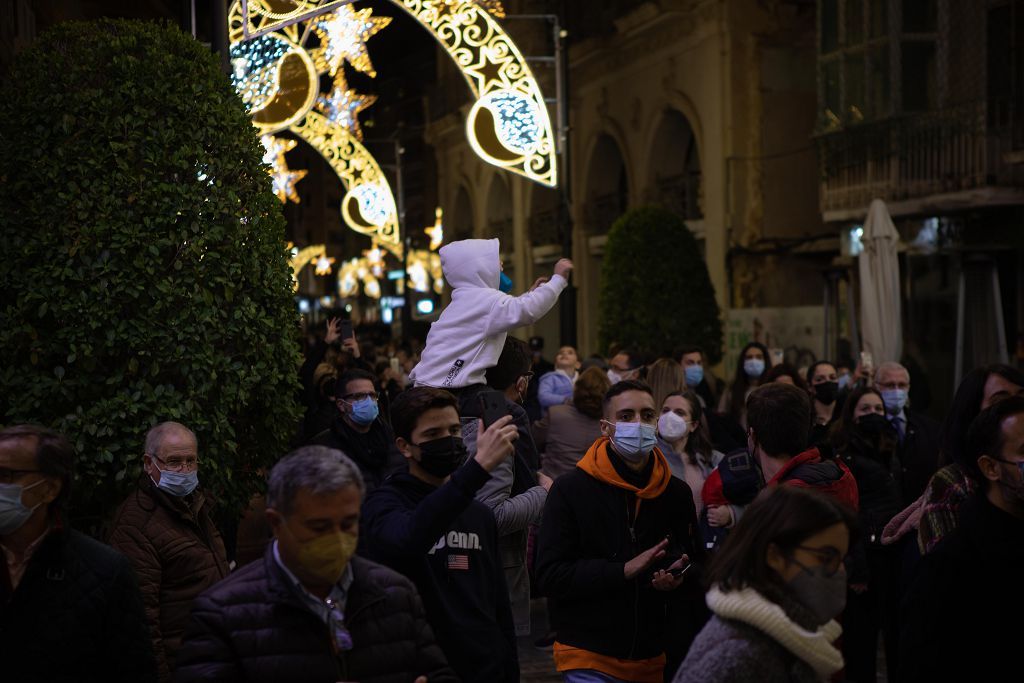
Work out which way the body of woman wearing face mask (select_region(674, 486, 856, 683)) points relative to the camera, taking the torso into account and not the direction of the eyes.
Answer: to the viewer's right

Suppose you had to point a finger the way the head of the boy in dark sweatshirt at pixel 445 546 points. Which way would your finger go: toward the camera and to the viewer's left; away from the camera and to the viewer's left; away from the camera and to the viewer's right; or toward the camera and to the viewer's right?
toward the camera and to the viewer's right

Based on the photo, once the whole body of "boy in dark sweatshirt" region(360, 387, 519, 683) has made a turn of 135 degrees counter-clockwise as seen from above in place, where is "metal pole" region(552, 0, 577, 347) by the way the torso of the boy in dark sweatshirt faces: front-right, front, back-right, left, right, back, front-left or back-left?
front

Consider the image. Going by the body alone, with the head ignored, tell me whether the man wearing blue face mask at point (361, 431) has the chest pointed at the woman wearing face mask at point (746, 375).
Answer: no

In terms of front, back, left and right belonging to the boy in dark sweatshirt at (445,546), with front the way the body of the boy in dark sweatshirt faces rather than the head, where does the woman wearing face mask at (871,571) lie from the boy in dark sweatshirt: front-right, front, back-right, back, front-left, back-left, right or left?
left

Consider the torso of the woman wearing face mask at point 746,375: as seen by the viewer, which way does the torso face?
toward the camera

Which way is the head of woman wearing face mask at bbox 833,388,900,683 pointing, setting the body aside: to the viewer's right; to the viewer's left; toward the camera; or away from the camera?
toward the camera

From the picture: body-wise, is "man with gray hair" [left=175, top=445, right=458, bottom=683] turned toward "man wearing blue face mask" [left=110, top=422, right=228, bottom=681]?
no

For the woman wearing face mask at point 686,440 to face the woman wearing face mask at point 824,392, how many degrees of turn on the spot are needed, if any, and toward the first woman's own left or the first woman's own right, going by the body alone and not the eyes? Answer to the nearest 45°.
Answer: approximately 180°

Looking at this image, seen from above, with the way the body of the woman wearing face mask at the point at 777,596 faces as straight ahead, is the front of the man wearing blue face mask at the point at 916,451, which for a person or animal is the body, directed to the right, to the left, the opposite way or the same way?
to the right

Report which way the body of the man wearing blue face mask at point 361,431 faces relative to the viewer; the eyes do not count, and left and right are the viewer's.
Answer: facing the viewer and to the right of the viewer

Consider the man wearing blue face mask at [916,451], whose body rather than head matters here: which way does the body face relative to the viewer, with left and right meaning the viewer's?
facing the viewer

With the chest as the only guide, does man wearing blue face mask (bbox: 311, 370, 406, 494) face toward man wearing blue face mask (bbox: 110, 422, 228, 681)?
no

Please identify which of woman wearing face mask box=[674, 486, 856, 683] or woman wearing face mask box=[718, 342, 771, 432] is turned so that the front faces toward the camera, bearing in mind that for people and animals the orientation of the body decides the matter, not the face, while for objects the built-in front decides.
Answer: woman wearing face mask box=[718, 342, 771, 432]

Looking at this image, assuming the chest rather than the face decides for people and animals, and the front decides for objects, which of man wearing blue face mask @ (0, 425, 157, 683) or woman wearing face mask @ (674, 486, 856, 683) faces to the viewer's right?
the woman wearing face mask
